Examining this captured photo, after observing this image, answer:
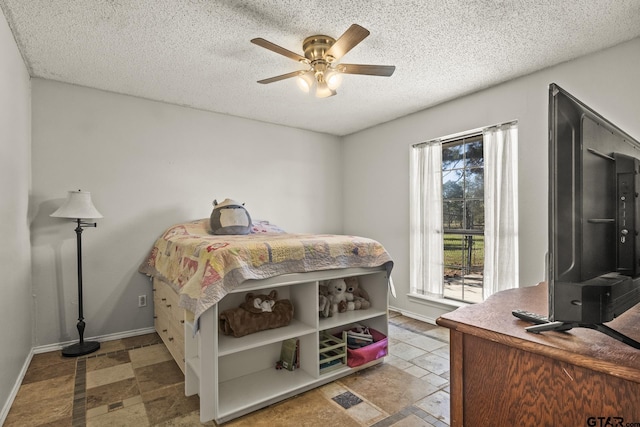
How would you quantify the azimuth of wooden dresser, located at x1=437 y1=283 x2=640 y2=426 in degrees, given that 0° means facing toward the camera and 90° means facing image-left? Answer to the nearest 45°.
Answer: approximately 135°

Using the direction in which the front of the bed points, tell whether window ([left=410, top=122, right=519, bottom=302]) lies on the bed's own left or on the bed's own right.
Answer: on the bed's own left

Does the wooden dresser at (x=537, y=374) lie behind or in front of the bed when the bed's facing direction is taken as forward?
in front

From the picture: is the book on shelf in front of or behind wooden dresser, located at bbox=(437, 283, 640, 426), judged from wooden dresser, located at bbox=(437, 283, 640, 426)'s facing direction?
in front

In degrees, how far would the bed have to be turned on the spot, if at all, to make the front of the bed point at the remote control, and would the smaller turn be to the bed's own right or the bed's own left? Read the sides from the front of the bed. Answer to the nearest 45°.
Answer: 0° — it already faces it

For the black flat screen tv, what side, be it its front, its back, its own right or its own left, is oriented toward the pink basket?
front

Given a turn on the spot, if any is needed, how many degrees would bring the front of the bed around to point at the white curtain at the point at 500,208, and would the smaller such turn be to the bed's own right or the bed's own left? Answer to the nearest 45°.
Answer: approximately 45° to the bed's own left

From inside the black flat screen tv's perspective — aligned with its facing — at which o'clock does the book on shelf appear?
The book on shelf is roughly at 11 o'clock from the black flat screen tv.

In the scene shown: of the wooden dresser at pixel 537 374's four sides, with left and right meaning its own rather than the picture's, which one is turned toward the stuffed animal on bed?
front

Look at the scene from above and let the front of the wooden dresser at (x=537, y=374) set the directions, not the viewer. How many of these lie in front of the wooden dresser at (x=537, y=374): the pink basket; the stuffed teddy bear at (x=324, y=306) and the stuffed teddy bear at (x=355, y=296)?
3

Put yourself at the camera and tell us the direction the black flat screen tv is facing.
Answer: facing away from the viewer and to the left of the viewer

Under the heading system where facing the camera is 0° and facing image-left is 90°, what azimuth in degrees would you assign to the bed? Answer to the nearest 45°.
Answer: approximately 315°
